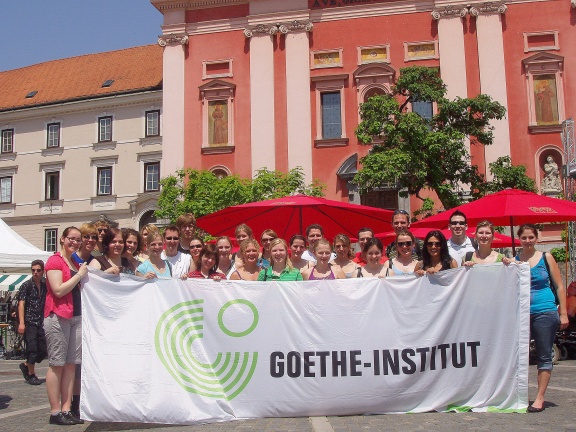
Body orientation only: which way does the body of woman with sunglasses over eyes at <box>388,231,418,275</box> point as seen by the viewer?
toward the camera

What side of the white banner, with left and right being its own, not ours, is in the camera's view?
front

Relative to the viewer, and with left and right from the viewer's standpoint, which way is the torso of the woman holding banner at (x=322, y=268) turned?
facing the viewer

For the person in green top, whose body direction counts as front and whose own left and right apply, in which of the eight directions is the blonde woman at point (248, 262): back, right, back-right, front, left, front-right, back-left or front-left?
right

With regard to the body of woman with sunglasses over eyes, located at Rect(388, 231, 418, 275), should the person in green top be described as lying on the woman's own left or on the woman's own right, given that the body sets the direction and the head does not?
on the woman's own right

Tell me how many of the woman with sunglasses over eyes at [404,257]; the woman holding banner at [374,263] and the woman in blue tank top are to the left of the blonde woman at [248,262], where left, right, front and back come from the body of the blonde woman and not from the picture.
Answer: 3

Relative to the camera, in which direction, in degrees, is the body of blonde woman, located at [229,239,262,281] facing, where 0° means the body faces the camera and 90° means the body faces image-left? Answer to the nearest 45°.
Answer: approximately 0°

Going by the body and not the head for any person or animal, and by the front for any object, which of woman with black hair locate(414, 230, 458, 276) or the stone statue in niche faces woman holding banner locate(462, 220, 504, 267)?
the stone statue in niche

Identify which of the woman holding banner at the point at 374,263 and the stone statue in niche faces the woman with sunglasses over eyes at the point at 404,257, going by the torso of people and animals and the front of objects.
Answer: the stone statue in niche

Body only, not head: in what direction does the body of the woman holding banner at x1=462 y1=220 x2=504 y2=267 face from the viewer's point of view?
toward the camera
